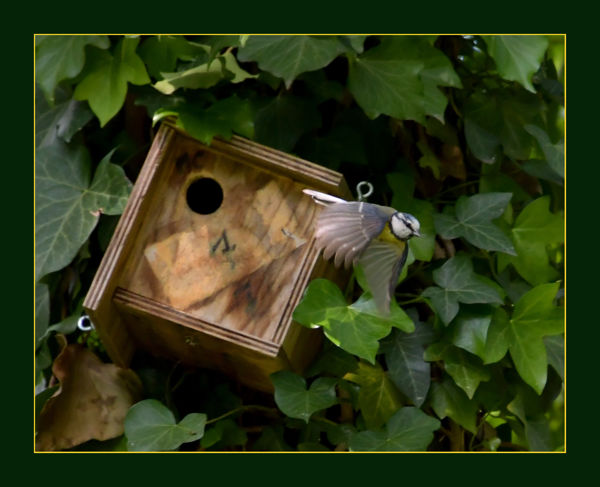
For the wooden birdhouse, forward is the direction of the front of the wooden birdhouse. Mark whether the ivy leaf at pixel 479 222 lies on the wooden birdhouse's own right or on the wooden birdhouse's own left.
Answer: on the wooden birdhouse's own left

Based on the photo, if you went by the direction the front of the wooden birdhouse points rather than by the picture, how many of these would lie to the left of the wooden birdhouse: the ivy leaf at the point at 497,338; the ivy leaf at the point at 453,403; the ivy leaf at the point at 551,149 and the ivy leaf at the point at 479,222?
4

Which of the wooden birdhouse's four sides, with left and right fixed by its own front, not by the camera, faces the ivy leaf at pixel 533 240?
left

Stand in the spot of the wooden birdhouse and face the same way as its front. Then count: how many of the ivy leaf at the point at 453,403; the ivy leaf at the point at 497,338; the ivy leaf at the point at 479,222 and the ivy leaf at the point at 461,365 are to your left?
4

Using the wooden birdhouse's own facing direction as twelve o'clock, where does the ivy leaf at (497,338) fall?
The ivy leaf is roughly at 9 o'clock from the wooden birdhouse.

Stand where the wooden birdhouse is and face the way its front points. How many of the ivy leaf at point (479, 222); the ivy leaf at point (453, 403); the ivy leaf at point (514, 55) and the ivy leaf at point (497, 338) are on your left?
4

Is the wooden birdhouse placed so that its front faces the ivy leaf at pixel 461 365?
no

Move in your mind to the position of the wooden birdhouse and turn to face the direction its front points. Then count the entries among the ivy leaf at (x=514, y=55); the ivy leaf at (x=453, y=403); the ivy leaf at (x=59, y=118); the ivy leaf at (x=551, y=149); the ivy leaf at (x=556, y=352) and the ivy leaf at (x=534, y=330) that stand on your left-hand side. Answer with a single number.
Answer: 5

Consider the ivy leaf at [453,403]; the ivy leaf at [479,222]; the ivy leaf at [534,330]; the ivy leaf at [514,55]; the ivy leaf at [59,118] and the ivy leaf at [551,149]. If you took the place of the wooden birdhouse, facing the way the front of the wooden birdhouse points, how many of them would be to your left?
5

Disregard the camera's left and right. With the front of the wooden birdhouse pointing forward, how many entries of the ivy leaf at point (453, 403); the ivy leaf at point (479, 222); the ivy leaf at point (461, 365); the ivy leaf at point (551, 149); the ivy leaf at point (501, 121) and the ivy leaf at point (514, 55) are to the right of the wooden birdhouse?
0

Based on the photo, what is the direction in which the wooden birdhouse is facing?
toward the camera

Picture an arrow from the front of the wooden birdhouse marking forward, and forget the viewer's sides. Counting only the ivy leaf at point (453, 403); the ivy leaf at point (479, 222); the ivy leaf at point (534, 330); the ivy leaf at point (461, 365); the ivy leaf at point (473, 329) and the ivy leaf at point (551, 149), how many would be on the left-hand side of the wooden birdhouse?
6
